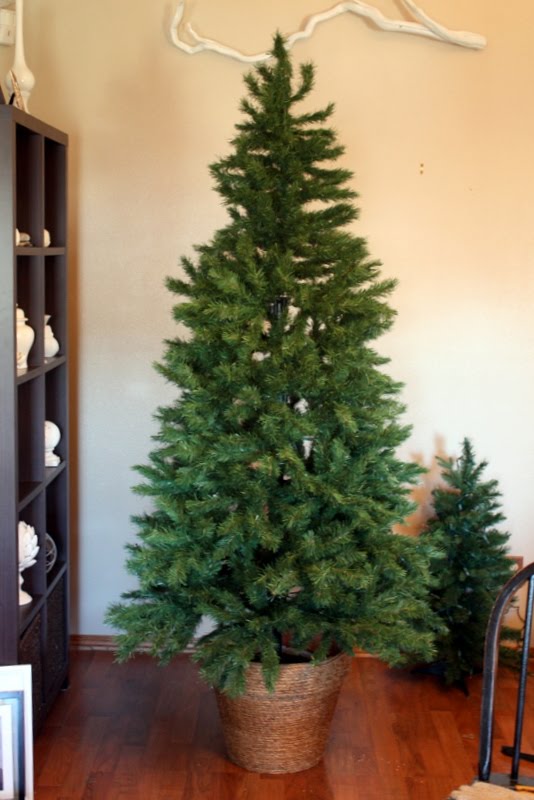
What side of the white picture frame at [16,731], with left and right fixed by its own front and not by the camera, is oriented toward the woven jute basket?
left

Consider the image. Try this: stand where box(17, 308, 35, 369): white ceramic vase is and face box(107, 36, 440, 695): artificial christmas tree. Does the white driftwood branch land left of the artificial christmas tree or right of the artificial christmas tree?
left

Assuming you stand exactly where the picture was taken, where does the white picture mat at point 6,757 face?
facing the viewer
